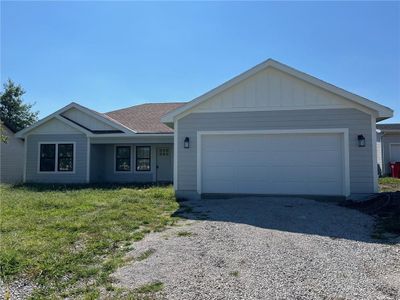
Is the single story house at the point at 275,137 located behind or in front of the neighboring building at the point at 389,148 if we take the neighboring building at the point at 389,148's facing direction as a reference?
in front

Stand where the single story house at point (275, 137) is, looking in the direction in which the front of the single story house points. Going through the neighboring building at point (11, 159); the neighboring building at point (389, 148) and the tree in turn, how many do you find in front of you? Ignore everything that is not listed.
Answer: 0

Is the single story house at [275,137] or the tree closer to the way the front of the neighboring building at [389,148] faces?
the single story house

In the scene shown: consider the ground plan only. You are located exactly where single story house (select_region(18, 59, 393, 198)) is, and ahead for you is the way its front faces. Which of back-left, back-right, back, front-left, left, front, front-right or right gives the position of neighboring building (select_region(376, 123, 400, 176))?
back-left

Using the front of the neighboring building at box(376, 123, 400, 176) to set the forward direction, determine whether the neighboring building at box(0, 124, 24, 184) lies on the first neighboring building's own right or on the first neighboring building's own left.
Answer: on the first neighboring building's own right

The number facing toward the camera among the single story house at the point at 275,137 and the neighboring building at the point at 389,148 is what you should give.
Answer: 2

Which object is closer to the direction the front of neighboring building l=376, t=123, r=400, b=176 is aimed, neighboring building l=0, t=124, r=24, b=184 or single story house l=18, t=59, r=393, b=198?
the single story house

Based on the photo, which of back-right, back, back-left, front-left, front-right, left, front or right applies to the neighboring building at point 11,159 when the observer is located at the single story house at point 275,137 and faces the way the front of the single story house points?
back-right

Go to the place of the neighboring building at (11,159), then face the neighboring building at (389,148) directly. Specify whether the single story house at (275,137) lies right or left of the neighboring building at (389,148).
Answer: right

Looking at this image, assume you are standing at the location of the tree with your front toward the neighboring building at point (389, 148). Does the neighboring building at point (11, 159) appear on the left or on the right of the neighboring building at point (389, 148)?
right

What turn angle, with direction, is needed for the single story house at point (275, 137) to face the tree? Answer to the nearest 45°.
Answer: approximately 135° to its right

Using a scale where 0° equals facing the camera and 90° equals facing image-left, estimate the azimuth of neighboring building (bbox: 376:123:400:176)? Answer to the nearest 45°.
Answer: approximately 0°

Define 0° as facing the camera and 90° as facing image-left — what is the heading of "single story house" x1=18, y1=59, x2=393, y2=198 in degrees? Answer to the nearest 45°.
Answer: approximately 0°
